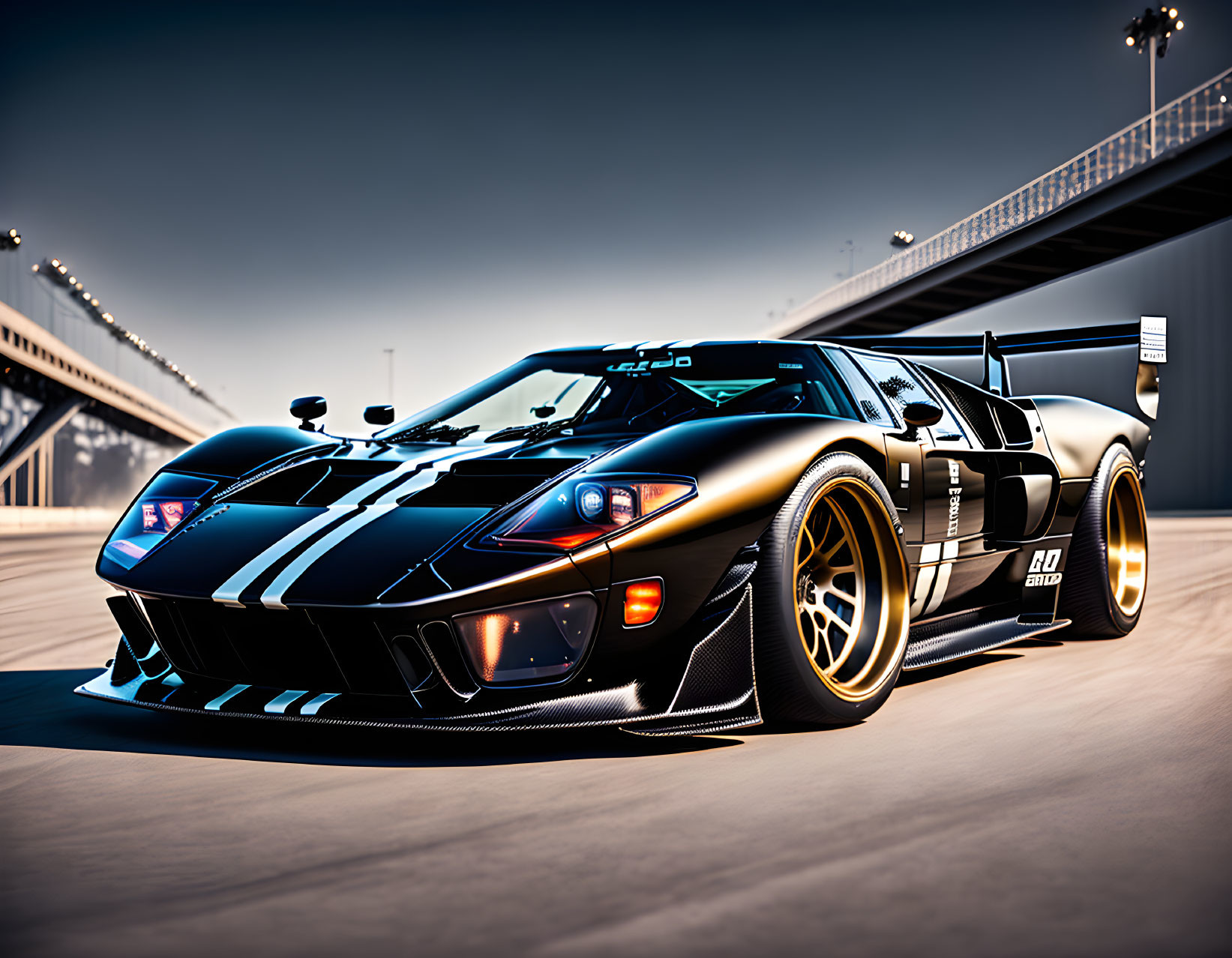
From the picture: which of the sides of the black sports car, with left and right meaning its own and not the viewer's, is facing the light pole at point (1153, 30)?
back

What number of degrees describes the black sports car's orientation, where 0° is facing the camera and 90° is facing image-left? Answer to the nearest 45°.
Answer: approximately 45°
